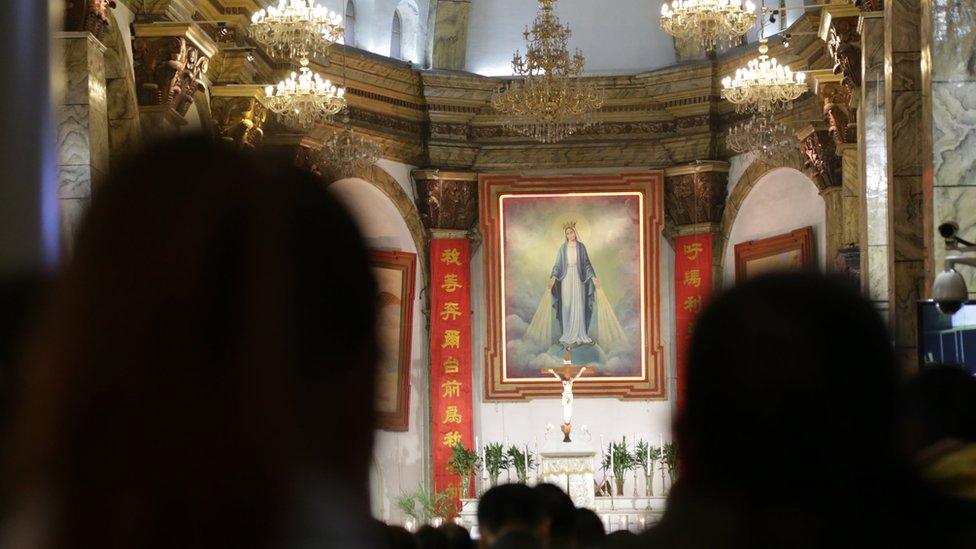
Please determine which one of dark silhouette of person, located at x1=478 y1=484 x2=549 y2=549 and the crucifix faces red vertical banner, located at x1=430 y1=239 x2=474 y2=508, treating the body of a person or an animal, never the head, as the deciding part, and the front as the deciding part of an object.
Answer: the dark silhouette of person

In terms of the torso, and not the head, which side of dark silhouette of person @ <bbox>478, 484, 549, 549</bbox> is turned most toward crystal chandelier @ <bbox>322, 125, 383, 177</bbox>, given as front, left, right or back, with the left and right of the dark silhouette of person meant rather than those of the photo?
front

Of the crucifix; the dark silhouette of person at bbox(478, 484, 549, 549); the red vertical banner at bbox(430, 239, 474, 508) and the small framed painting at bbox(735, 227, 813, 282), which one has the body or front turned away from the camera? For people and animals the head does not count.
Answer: the dark silhouette of person

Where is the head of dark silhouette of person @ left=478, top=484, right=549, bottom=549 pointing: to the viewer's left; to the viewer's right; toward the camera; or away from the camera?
away from the camera

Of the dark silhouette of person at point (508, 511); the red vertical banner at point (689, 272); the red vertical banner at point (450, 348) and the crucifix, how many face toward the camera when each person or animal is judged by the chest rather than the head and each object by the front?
3

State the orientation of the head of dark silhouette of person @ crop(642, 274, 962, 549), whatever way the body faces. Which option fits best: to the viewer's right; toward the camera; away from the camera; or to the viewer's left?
away from the camera

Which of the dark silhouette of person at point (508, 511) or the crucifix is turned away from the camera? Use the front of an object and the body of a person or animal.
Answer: the dark silhouette of person

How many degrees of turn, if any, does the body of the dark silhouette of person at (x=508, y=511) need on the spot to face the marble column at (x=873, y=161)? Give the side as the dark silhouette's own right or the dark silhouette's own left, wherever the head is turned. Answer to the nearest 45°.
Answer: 0° — they already face it

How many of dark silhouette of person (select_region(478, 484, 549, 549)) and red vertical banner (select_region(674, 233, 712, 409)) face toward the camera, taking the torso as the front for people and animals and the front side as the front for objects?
1

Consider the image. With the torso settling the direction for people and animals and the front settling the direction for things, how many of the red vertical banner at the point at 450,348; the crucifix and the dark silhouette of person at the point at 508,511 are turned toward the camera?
2

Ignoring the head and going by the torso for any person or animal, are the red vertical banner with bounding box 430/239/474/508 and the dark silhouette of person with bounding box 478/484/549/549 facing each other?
yes

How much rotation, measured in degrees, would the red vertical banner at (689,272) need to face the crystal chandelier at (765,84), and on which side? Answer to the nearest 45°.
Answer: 0° — it already faces it

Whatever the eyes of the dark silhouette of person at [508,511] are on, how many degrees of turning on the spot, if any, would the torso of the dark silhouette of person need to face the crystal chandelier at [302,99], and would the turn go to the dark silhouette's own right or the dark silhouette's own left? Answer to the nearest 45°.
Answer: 0° — they already face it
